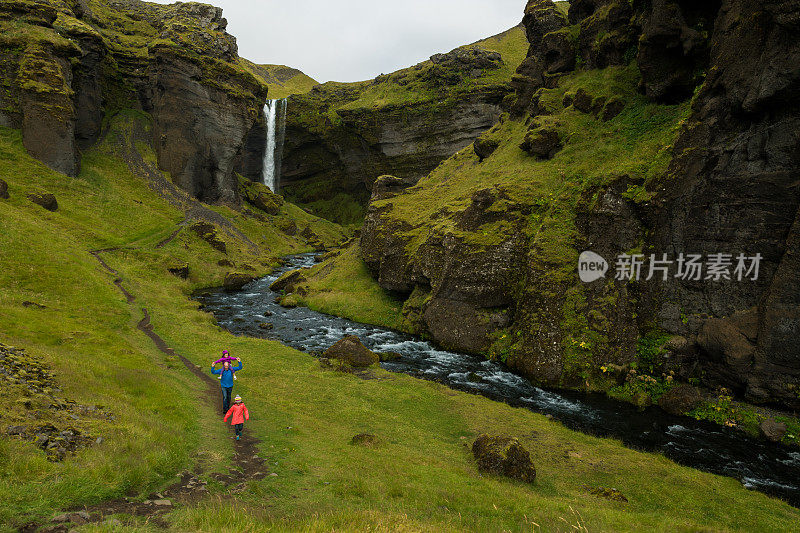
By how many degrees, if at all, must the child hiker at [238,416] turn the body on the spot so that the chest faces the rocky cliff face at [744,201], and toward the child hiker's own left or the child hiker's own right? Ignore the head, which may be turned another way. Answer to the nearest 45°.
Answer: approximately 90° to the child hiker's own left

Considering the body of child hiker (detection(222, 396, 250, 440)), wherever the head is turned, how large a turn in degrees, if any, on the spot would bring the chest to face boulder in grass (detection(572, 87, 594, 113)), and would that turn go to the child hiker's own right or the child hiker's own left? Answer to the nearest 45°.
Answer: approximately 135° to the child hiker's own left

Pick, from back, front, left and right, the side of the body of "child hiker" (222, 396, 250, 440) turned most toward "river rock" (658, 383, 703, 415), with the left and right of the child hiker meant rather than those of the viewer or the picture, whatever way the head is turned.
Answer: left

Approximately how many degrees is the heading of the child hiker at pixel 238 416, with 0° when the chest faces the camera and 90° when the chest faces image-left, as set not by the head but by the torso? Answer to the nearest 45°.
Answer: approximately 0°

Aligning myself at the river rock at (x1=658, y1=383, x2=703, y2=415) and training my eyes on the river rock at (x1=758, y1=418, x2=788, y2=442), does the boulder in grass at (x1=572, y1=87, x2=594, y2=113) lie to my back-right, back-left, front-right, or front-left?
back-left

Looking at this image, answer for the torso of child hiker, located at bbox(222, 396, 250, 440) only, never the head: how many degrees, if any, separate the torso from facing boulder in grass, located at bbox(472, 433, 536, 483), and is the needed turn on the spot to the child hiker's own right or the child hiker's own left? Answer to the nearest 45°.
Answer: approximately 90° to the child hiker's own left
